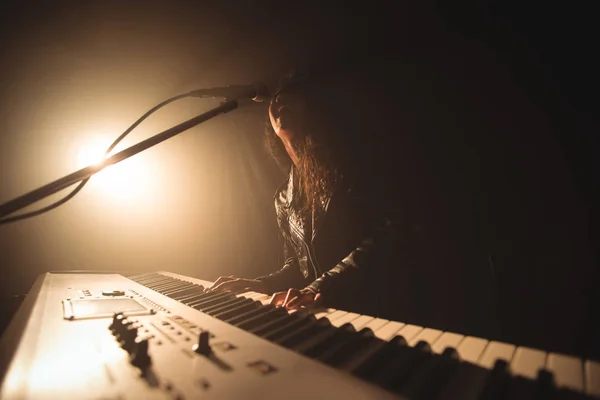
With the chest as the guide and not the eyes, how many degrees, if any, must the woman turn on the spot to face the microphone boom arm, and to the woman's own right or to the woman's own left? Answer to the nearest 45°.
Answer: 0° — they already face it

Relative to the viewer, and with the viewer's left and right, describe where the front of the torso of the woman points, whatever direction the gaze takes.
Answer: facing the viewer and to the left of the viewer
